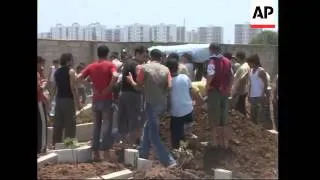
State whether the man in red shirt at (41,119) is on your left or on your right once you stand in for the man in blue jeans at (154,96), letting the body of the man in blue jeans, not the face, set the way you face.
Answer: on your left

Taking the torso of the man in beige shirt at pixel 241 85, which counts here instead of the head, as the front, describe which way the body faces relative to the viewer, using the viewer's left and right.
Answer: facing to the left of the viewer

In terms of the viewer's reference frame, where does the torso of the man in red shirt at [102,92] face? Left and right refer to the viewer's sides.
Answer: facing away from the viewer

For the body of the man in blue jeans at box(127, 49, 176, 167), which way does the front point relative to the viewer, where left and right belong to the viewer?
facing away from the viewer
